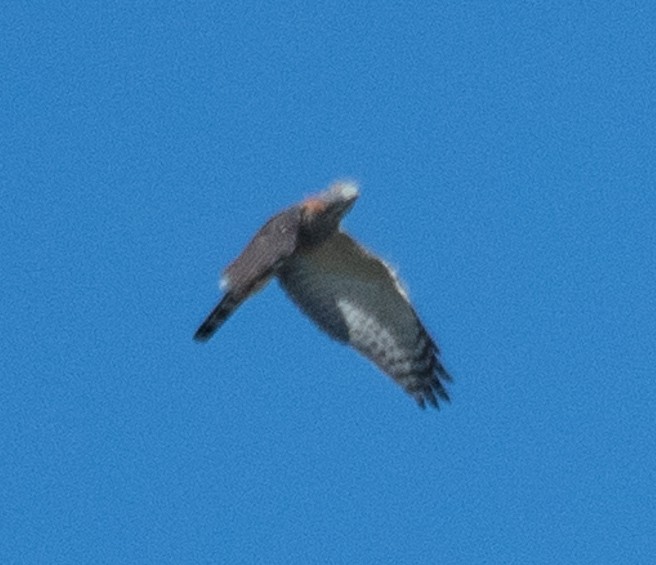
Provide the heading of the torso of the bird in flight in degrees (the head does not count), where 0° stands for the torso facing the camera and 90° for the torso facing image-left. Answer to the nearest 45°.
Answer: approximately 270°
